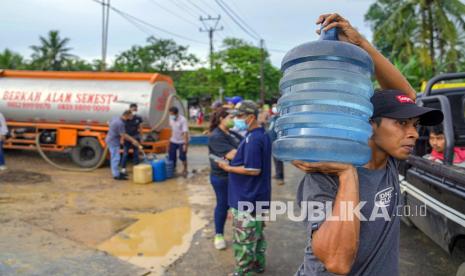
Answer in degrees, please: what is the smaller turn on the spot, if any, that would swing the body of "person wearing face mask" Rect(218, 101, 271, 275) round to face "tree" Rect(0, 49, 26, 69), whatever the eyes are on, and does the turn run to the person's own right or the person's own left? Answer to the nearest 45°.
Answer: approximately 45° to the person's own right

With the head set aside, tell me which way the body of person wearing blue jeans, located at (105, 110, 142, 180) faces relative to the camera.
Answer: to the viewer's right

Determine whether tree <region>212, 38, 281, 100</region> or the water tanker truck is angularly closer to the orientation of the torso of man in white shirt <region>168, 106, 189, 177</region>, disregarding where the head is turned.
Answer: the water tanker truck

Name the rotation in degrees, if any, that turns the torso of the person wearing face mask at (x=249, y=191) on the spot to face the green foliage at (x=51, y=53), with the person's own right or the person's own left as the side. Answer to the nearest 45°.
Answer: approximately 45° to the person's own right

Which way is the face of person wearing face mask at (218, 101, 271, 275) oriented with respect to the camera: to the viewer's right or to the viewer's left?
to the viewer's left

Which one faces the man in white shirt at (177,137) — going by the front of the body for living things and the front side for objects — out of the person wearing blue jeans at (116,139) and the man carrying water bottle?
the person wearing blue jeans

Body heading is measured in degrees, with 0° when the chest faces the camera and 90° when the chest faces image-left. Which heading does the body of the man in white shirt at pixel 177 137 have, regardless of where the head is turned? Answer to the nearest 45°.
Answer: approximately 45°

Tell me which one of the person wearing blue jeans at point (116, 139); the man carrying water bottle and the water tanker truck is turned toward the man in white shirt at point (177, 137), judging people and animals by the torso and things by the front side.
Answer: the person wearing blue jeans

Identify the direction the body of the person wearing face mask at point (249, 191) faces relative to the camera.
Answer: to the viewer's left

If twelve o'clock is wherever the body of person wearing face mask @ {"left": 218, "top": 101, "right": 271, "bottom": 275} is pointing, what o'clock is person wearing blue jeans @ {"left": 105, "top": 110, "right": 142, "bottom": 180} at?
person wearing blue jeans @ {"left": 105, "top": 110, "right": 142, "bottom": 180} is roughly at 2 o'clock from person wearing face mask @ {"left": 218, "top": 101, "right": 271, "bottom": 275}.

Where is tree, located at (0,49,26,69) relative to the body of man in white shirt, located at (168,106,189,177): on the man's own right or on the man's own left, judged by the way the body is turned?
on the man's own right

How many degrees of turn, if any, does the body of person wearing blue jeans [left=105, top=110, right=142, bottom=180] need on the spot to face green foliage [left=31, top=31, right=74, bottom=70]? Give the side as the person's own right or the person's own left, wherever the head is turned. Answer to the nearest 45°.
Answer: approximately 90° to the person's own left
